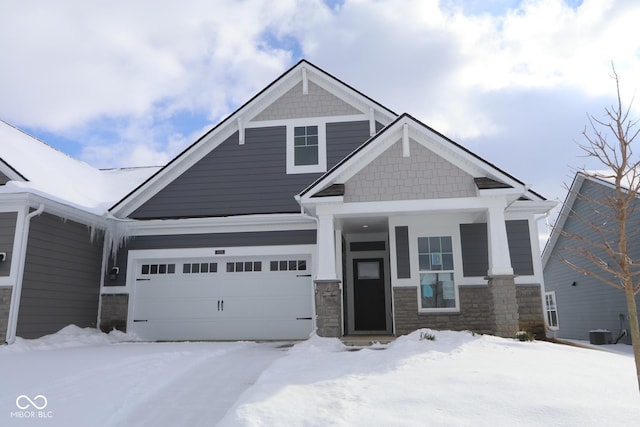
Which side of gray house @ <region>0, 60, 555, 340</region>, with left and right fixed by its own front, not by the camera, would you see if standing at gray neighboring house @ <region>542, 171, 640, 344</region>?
left

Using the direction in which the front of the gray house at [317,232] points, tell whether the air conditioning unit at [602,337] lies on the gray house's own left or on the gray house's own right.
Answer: on the gray house's own left

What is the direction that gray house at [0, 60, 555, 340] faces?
toward the camera

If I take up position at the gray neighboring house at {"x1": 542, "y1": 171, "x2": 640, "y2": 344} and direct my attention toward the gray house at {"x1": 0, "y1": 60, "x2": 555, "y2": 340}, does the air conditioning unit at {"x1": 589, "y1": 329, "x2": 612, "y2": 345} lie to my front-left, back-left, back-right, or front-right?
front-left
